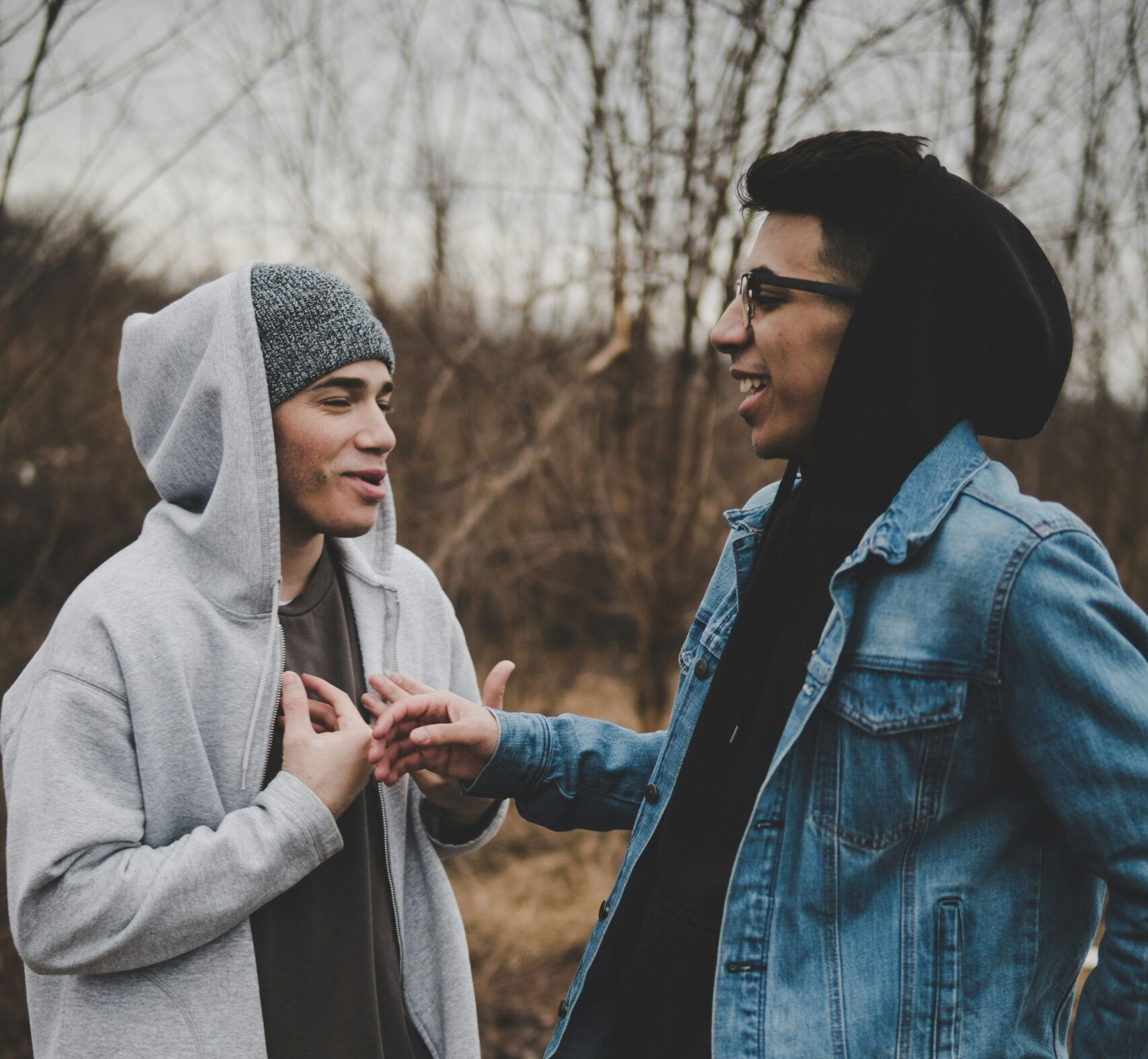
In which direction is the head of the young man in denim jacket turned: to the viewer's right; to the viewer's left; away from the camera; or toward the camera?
to the viewer's left

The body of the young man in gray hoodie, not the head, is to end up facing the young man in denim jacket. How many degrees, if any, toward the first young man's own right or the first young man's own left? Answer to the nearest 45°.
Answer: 0° — they already face them

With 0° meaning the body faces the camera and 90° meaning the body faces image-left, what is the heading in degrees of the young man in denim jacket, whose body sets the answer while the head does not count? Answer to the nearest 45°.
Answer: approximately 45°

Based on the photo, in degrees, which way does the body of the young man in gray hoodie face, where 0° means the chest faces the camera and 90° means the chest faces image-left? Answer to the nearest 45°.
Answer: approximately 315°

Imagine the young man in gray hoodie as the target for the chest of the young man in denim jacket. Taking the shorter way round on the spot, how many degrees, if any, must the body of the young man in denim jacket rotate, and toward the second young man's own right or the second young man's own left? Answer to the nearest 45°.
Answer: approximately 45° to the second young man's own right
